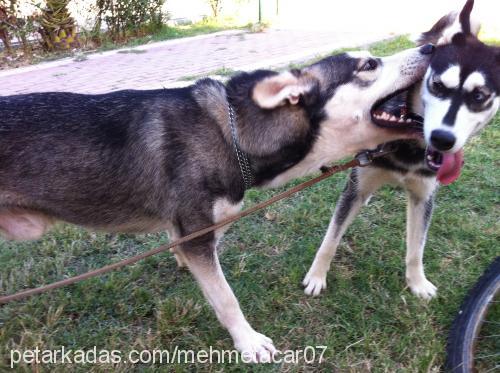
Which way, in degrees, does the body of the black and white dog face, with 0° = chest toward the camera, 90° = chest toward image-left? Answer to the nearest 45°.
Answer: approximately 0°

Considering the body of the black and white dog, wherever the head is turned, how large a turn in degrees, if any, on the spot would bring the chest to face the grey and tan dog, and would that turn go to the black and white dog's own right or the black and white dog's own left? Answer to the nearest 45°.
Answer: approximately 90° to the black and white dog's own right

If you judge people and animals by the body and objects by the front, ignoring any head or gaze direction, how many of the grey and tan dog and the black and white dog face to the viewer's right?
1

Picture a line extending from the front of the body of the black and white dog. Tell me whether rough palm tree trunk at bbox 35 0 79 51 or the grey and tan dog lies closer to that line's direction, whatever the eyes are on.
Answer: the grey and tan dog

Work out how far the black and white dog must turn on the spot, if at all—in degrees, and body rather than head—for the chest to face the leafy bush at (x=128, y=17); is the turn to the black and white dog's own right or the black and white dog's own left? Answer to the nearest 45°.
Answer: approximately 135° to the black and white dog's own right

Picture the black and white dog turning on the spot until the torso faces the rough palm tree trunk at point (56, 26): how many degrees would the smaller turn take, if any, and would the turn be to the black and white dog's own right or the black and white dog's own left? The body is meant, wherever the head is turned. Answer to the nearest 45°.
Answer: approximately 135° to the black and white dog's own right

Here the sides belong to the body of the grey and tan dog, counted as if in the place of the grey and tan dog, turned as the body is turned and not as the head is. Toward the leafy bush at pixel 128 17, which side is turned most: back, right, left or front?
left

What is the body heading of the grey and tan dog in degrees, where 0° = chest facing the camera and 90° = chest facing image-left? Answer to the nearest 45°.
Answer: approximately 270°

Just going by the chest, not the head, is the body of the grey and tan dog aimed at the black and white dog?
yes
